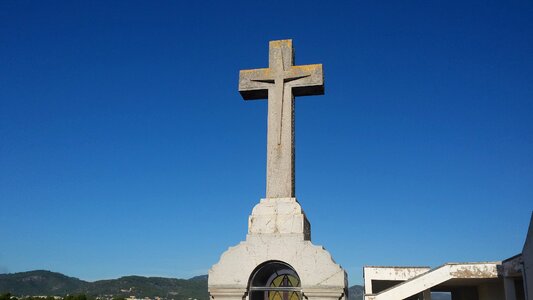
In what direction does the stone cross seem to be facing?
toward the camera
